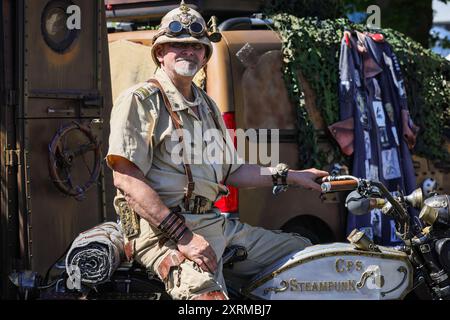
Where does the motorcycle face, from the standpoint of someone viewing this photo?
facing to the right of the viewer

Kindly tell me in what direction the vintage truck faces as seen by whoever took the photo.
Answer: facing away from the viewer and to the right of the viewer

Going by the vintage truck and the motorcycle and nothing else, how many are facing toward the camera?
0

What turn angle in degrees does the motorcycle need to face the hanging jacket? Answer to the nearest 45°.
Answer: approximately 90° to its left

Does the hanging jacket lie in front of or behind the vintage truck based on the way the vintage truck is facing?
in front
